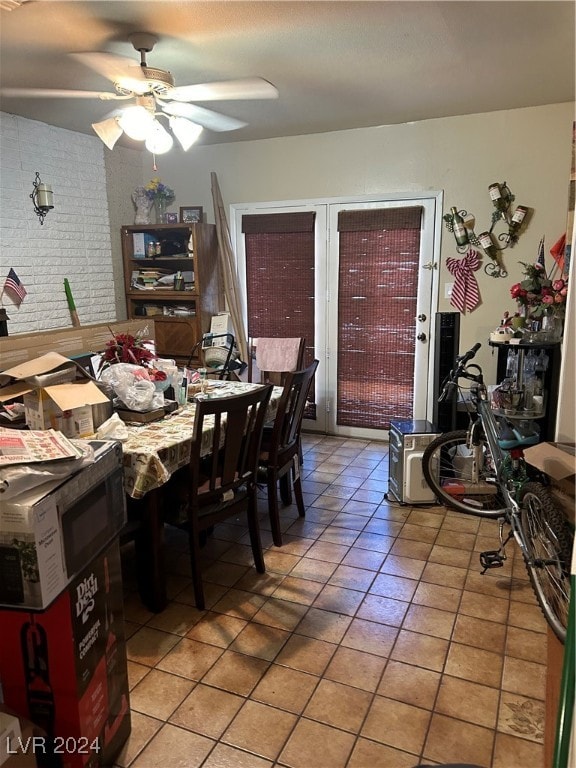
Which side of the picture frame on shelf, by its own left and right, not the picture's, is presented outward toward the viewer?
front

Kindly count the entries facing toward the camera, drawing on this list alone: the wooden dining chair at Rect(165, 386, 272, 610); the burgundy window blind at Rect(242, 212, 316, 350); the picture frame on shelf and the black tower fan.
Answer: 3

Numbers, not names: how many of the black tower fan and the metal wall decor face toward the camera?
2

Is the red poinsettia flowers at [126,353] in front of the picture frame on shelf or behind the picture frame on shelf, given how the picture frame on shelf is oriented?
in front

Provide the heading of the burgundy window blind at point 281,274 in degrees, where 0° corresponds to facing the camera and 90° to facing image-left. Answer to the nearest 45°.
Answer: approximately 0°

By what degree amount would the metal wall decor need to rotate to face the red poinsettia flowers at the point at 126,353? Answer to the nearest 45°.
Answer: approximately 45° to its right

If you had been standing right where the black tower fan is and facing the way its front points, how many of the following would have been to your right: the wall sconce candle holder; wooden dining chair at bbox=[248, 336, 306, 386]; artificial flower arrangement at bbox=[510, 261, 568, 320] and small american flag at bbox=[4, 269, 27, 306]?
3

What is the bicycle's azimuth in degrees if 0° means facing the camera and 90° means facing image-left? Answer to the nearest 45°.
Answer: approximately 135°

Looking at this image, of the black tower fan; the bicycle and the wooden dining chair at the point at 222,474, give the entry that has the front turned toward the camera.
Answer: the black tower fan

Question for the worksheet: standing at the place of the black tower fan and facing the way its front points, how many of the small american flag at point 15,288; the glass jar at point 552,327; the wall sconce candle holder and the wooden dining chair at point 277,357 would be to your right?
3

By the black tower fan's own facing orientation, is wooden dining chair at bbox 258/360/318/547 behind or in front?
in front

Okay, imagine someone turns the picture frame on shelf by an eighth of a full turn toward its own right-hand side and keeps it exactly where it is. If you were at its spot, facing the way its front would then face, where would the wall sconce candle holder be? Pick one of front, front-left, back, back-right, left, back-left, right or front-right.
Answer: front

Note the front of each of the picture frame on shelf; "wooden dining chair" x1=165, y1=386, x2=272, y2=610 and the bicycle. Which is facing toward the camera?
the picture frame on shelf

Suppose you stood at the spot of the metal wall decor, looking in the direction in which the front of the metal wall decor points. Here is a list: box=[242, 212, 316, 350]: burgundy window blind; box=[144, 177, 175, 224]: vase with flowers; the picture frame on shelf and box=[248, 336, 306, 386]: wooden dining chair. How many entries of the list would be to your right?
4

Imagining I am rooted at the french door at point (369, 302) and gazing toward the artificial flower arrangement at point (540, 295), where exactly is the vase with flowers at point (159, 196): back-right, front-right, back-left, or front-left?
back-right

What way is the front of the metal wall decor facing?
toward the camera

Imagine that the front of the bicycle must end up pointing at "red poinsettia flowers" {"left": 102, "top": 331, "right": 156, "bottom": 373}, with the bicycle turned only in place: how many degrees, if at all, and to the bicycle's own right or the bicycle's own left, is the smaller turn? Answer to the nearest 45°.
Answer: approximately 45° to the bicycle's own left

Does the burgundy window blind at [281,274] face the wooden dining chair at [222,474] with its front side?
yes

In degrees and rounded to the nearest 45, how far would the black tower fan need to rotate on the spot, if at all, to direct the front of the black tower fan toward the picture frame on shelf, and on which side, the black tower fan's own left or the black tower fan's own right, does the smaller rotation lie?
approximately 90° to the black tower fan's own right

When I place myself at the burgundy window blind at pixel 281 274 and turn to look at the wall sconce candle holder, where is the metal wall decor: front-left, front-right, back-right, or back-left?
back-left
